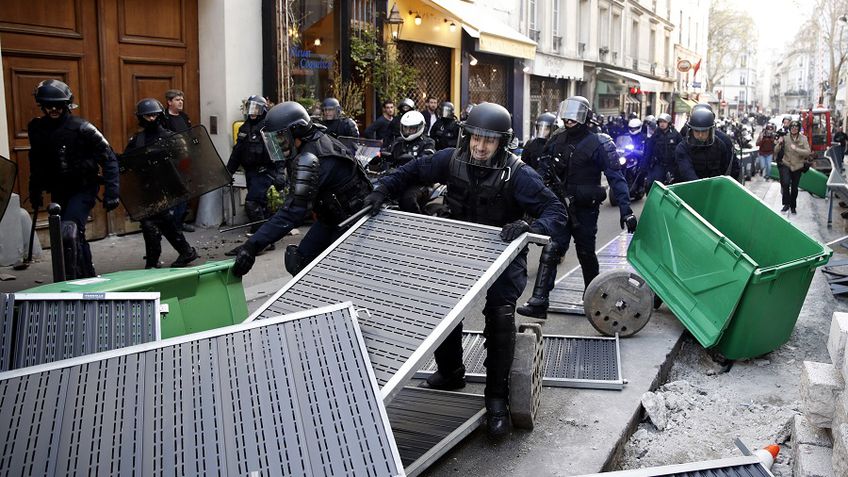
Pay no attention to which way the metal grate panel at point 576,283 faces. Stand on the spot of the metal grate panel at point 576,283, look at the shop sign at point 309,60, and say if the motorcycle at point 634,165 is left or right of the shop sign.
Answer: right

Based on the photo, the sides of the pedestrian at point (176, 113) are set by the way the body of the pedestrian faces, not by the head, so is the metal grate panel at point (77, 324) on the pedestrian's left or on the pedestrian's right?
on the pedestrian's right

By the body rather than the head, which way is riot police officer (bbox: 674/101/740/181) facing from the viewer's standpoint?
toward the camera

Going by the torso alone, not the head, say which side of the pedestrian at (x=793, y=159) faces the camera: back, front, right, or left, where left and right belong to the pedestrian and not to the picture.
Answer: front

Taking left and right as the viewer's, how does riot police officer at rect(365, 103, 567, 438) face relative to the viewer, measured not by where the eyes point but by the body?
facing the viewer

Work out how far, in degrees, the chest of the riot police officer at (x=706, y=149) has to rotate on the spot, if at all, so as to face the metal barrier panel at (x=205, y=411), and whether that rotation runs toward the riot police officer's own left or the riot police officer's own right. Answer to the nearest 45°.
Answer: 0° — they already face it

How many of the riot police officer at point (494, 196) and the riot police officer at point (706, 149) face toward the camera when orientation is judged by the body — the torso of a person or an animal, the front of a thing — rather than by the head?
2

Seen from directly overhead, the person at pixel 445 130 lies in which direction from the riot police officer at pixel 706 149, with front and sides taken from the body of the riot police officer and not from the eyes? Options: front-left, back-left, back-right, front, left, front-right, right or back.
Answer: back-right

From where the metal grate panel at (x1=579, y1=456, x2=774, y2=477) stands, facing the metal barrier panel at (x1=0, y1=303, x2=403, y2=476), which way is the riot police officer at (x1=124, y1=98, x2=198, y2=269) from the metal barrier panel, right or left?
right

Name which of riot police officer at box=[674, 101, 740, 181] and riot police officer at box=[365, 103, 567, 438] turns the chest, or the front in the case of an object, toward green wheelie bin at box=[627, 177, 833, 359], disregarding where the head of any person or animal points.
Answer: riot police officer at box=[674, 101, 740, 181]
